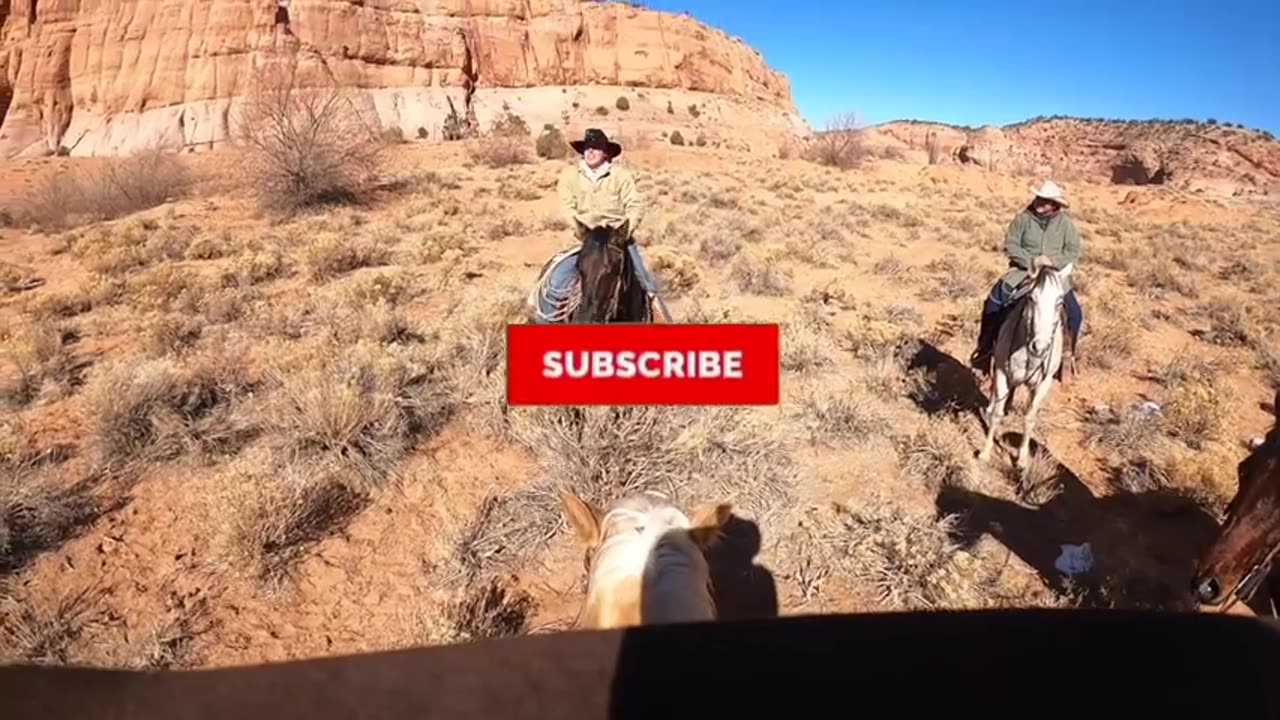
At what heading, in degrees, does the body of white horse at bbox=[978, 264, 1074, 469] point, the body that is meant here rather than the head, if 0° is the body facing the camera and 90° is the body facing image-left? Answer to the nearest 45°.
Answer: approximately 0°

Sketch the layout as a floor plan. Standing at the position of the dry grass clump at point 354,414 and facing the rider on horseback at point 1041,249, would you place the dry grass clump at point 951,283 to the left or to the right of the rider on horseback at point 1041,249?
left

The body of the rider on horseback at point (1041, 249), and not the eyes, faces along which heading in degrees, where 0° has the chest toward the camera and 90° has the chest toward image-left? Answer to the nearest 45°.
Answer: approximately 0°

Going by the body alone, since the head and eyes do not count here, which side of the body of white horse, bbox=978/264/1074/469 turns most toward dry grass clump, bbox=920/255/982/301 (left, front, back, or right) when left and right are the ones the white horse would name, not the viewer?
back

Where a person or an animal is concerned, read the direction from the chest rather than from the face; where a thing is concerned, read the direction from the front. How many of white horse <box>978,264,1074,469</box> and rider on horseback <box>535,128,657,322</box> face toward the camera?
2

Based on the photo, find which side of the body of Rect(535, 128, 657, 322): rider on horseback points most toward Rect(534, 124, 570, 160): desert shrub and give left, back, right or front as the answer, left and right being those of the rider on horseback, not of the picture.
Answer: back
